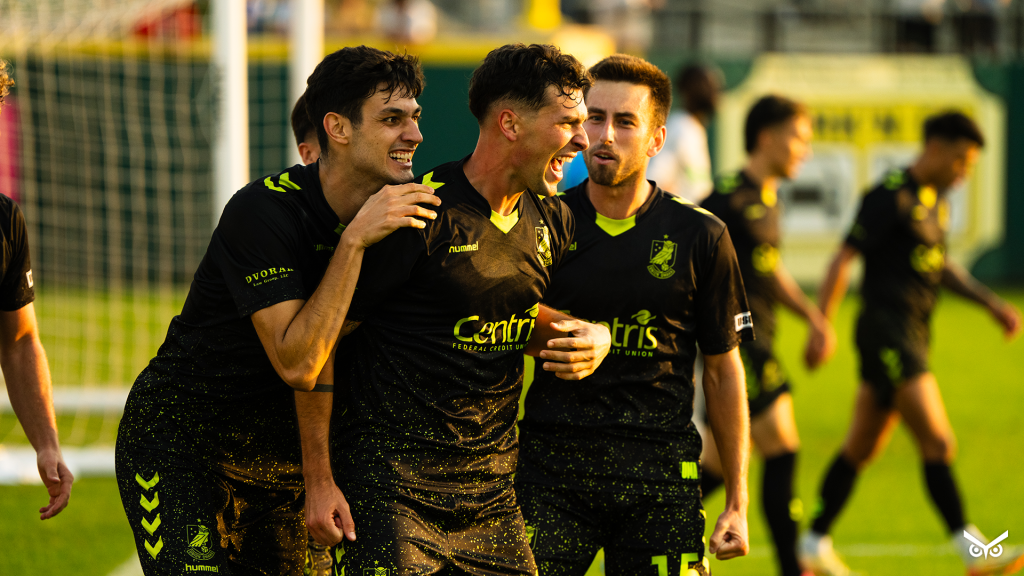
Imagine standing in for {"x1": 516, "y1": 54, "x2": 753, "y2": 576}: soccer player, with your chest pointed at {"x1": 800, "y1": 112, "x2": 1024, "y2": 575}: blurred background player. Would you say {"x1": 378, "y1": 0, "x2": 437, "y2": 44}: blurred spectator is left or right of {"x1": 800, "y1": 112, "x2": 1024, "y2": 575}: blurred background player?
left

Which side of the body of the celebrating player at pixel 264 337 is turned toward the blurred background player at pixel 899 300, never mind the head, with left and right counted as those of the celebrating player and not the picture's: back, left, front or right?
left

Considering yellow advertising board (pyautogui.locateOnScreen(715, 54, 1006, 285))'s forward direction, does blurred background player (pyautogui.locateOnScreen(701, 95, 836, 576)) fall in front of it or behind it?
in front

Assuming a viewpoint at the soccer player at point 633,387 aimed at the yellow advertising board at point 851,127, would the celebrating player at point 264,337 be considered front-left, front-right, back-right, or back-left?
back-left

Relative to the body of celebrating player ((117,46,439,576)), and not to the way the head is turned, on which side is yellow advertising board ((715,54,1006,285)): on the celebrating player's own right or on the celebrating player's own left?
on the celebrating player's own left

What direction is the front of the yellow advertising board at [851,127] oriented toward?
toward the camera

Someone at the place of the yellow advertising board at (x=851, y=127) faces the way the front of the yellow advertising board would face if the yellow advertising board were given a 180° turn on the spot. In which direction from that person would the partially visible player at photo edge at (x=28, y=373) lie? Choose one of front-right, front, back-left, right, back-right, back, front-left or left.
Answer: back

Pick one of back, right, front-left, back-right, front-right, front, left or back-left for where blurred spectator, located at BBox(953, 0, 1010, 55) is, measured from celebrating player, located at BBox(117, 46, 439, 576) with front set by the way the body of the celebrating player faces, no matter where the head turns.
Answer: left

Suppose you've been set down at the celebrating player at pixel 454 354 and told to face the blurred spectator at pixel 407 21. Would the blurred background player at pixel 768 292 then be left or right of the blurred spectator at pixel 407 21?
right

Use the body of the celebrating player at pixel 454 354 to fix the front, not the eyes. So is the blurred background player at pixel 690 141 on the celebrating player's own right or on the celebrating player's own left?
on the celebrating player's own left

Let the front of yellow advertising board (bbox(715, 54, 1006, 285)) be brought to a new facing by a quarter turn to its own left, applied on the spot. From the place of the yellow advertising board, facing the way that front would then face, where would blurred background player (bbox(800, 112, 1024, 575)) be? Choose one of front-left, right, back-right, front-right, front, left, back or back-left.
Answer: right

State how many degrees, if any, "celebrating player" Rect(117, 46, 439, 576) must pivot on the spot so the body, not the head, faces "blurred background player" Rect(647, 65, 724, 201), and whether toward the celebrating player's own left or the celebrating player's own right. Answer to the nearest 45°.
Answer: approximately 90° to the celebrating player's own left

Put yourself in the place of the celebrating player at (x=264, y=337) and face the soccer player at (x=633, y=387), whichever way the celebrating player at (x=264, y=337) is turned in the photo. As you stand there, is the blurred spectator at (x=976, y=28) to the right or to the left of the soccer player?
left

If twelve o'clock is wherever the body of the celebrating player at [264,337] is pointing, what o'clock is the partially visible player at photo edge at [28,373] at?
The partially visible player at photo edge is roughly at 6 o'clock from the celebrating player.

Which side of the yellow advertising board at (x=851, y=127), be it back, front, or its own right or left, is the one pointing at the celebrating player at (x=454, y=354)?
front

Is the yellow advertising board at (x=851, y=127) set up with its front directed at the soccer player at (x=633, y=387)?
yes
